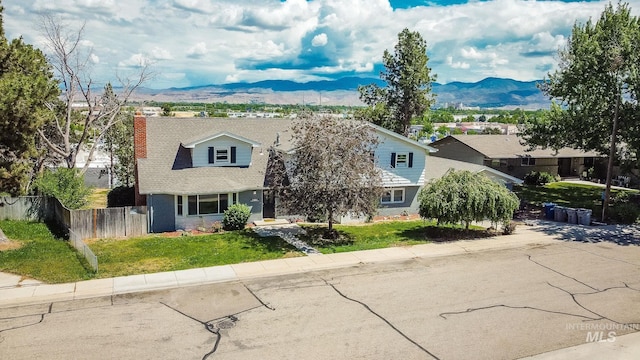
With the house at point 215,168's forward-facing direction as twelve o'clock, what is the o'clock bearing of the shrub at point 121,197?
The shrub is roughly at 4 o'clock from the house.

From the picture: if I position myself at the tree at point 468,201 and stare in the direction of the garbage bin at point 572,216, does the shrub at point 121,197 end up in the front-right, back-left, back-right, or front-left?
back-left

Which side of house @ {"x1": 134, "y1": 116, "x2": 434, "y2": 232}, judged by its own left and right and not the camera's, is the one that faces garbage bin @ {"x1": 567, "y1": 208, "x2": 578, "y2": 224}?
left

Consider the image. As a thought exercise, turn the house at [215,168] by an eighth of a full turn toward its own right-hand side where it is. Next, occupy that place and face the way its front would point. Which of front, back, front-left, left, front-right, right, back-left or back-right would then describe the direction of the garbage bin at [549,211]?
back-left

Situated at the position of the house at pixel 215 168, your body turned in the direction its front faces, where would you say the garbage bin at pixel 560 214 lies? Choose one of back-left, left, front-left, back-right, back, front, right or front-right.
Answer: left

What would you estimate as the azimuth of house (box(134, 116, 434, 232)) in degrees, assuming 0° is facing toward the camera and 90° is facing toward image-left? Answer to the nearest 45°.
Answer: approximately 0°

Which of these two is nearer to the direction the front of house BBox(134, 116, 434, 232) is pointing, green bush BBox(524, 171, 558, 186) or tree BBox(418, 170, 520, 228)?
the tree

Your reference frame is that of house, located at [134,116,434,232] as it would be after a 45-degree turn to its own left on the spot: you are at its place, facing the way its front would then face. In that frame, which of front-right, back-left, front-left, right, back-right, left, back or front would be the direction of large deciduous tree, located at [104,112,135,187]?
back

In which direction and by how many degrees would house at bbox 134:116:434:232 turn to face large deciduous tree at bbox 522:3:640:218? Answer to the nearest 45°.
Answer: approximately 90° to its left

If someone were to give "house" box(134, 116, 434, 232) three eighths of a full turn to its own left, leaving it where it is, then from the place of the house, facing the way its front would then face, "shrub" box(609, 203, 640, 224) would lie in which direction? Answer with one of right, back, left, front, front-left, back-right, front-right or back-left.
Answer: front-right

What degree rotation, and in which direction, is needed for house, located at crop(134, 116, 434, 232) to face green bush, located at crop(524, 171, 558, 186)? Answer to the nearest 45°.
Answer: approximately 135° to its left

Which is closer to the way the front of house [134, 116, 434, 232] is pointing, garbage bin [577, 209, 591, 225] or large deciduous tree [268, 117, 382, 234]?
the large deciduous tree

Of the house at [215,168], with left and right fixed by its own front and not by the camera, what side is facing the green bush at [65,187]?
right

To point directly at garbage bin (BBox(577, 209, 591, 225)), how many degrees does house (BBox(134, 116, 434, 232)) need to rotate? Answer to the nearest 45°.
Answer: approximately 90° to its left
